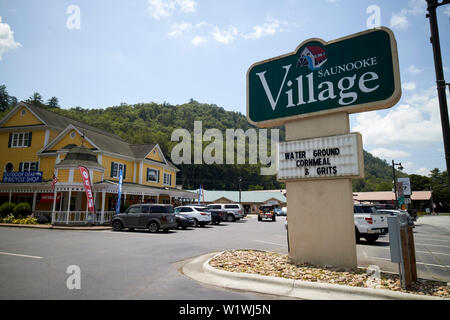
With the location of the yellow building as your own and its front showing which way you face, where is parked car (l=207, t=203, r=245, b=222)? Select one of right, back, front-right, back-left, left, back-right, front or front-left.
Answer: front-left

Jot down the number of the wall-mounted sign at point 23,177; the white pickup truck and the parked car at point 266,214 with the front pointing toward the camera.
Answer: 1

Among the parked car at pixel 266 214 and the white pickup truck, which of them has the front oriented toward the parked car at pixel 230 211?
the white pickup truck

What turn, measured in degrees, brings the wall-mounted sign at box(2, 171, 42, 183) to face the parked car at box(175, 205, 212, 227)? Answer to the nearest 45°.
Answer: approximately 45° to its left

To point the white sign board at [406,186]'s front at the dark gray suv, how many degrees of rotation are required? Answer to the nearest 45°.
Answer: approximately 45° to its right

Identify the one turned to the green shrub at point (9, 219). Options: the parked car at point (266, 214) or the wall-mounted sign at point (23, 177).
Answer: the wall-mounted sign

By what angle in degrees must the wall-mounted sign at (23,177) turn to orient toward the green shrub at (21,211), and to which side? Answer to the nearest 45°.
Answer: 0° — it already faces it

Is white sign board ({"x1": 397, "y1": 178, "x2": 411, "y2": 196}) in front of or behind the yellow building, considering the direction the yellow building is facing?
in front

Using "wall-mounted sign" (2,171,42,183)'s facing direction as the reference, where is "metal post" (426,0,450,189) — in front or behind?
in front
